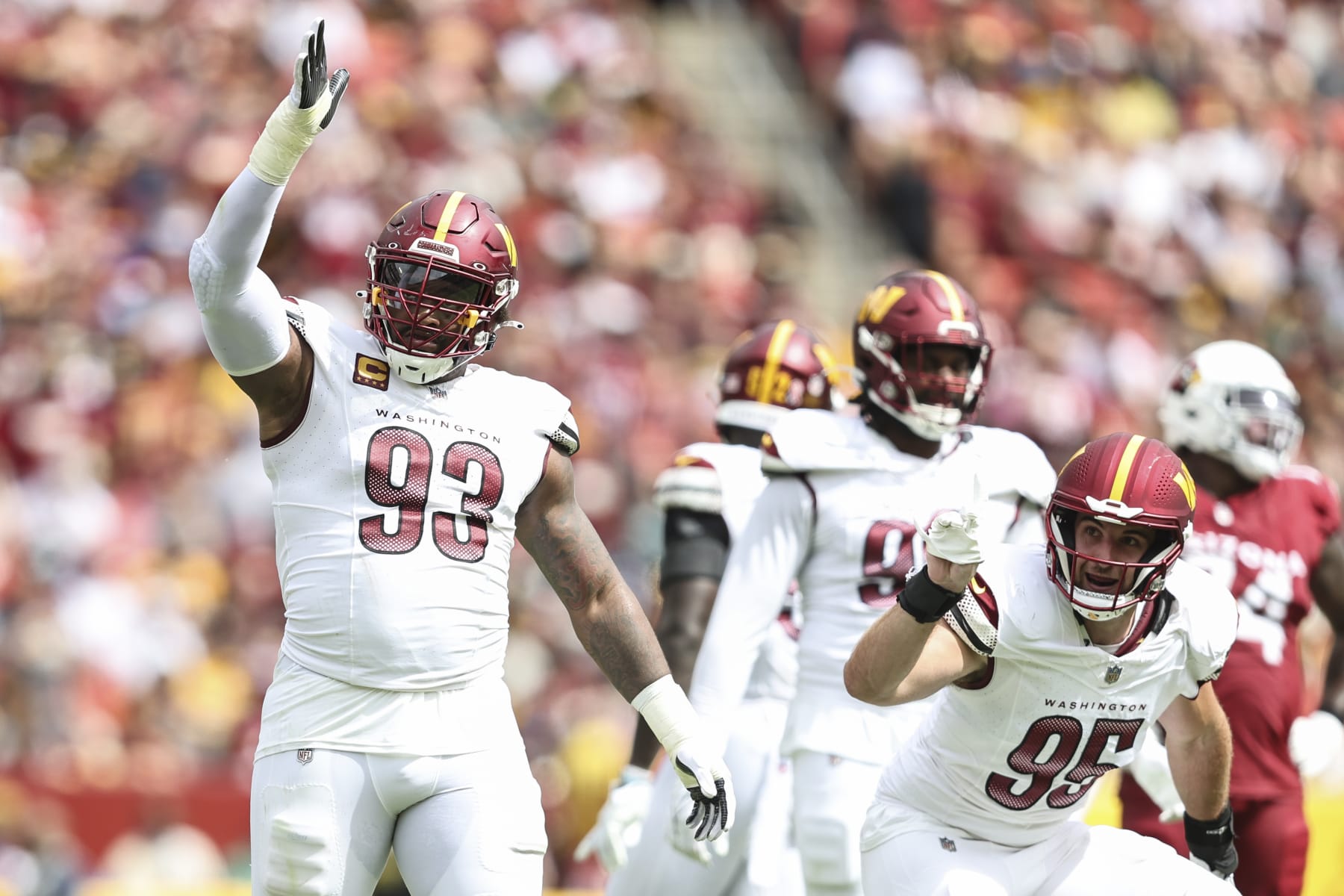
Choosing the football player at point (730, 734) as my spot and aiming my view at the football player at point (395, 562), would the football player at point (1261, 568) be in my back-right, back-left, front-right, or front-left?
back-left

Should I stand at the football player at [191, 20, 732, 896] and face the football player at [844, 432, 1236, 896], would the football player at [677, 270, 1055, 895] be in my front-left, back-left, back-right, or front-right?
front-left

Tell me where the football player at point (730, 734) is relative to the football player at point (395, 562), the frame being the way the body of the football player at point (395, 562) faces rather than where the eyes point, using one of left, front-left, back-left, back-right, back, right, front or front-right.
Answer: back-left

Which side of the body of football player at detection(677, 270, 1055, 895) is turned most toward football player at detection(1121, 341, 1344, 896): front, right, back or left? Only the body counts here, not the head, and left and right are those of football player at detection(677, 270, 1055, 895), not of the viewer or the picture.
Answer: left

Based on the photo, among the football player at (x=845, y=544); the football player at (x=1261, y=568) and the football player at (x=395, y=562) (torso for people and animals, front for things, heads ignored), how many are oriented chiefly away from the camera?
0

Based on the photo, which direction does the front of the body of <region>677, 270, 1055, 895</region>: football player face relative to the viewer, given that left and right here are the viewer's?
facing the viewer and to the right of the viewer

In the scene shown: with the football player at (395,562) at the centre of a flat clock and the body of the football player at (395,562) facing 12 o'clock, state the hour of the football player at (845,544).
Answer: the football player at (845,544) is roughly at 8 o'clock from the football player at (395,562).

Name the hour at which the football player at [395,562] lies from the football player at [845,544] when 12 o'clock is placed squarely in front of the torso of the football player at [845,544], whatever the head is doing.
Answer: the football player at [395,562] is roughly at 3 o'clock from the football player at [845,544].

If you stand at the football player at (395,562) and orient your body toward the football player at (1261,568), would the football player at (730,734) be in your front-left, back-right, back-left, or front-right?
front-left

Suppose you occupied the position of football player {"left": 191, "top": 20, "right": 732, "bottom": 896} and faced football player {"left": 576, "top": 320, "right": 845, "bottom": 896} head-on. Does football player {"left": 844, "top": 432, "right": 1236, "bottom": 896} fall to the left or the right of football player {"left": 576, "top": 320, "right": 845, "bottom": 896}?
right

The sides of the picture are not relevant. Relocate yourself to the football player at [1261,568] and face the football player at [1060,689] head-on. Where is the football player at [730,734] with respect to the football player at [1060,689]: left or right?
right

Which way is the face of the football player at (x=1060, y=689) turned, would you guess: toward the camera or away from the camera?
toward the camera

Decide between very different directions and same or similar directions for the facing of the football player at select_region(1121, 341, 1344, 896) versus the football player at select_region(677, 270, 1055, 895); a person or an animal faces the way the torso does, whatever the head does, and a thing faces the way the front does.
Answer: same or similar directions

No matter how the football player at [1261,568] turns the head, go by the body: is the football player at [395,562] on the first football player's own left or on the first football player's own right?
on the first football player's own right

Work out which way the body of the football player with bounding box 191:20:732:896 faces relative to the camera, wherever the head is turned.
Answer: toward the camera

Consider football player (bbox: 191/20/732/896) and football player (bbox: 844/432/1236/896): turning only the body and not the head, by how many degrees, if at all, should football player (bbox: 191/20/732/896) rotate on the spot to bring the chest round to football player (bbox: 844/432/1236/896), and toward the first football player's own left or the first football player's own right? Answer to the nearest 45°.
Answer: approximately 90° to the first football player's own left

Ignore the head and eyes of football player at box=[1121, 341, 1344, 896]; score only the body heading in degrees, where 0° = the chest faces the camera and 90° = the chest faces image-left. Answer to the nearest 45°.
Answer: approximately 315°

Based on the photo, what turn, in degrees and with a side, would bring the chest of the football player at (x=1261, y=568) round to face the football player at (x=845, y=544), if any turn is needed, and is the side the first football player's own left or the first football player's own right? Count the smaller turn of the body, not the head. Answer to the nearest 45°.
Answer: approximately 90° to the first football player's own right
